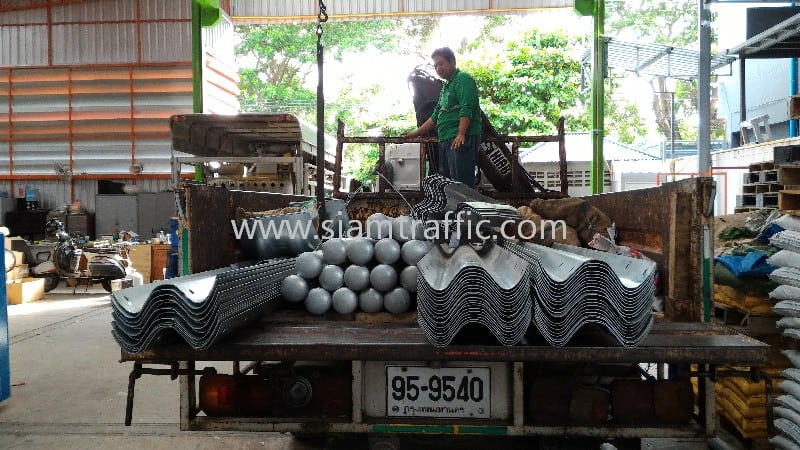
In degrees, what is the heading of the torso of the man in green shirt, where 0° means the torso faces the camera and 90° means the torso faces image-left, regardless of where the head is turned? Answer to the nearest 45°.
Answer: approximately 45°

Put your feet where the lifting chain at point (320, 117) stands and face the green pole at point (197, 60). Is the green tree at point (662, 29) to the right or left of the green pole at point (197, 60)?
right

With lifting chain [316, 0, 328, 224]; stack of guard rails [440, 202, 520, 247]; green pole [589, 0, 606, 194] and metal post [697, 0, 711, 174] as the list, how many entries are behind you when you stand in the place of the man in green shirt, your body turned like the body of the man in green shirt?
2

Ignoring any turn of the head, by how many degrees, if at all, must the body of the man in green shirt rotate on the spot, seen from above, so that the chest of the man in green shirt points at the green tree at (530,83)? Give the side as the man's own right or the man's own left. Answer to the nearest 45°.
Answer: approximately 135° to the man's own right

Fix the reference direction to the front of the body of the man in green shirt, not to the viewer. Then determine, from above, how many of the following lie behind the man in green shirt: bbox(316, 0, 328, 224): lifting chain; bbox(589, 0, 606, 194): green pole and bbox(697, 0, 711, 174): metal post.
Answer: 2

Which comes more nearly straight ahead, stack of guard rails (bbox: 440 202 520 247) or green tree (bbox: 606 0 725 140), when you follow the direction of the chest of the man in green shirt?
the stack of guard rails

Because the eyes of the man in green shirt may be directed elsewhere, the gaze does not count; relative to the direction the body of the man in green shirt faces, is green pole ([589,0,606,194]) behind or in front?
behind

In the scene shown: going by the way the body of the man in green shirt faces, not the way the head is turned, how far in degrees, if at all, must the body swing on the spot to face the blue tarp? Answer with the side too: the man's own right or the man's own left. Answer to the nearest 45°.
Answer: approximately 90° to the man's own left

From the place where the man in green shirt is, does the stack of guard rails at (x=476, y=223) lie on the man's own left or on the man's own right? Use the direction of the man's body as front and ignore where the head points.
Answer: on the man's own left

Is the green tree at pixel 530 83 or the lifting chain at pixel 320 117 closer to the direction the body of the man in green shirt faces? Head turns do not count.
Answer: the lifting chain

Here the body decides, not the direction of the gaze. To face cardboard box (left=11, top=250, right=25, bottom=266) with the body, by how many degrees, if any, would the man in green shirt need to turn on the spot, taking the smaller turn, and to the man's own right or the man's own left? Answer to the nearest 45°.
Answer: approximately 90° to the man's own right
